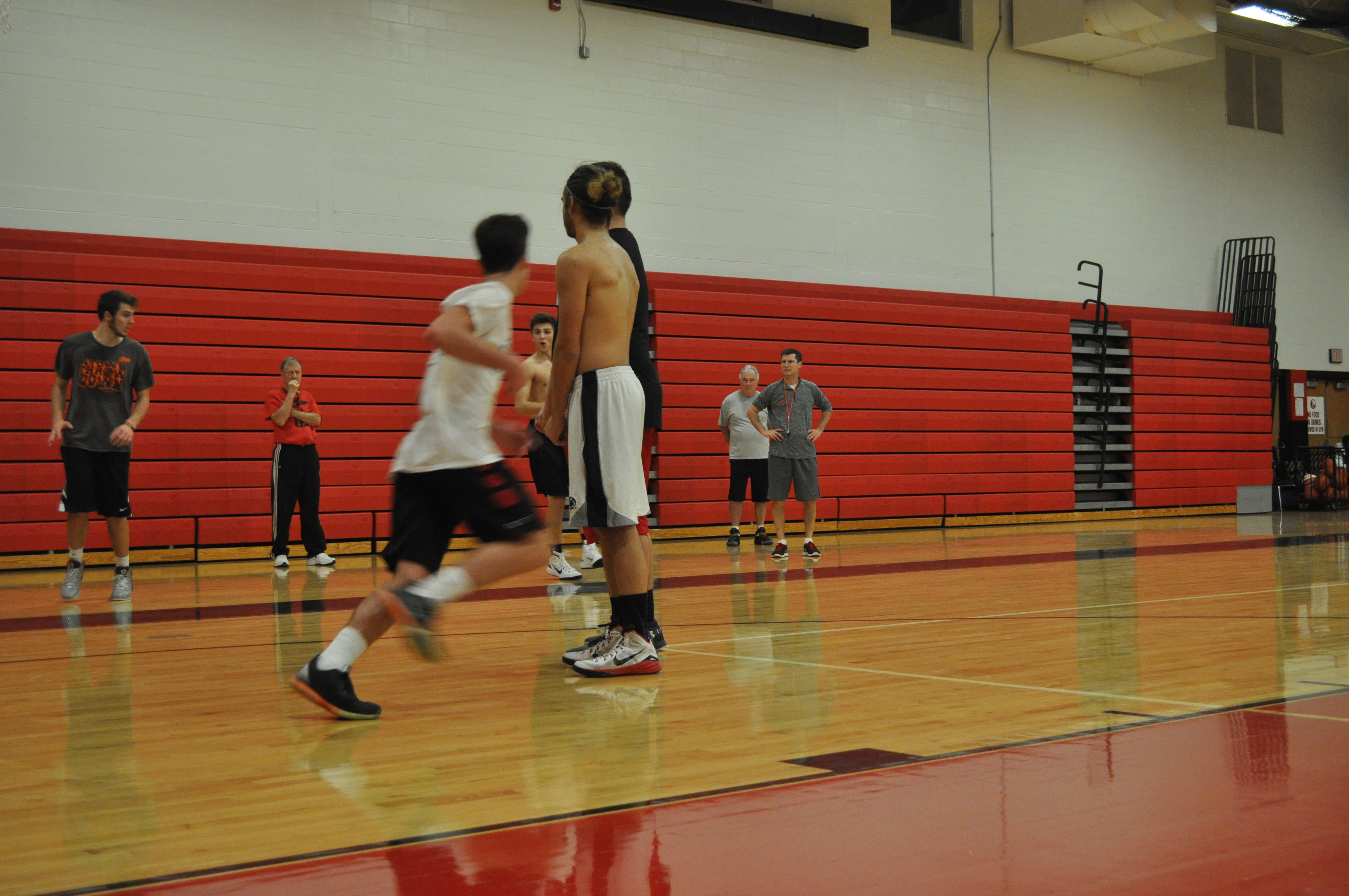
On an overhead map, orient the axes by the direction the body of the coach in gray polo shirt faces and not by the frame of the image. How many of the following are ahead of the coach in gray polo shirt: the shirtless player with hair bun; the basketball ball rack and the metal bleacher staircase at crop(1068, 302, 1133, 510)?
1

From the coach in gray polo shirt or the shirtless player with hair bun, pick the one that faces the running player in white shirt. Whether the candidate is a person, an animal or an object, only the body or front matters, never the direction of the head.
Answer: the coach in gray polo shirt

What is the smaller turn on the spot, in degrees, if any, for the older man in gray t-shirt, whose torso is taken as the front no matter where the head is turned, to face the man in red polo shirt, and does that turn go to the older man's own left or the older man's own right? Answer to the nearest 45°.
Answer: approximately 45° to the older man's own right

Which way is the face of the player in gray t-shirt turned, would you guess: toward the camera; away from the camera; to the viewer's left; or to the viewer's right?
to the viewer's right

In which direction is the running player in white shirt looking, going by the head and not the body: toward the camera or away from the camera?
away from the camera

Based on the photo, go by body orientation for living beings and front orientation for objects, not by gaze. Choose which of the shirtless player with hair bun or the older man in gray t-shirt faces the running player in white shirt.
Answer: the older man in gray t-shirt

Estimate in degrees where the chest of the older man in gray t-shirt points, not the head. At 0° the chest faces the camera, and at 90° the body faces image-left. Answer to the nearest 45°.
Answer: approximately 0°
